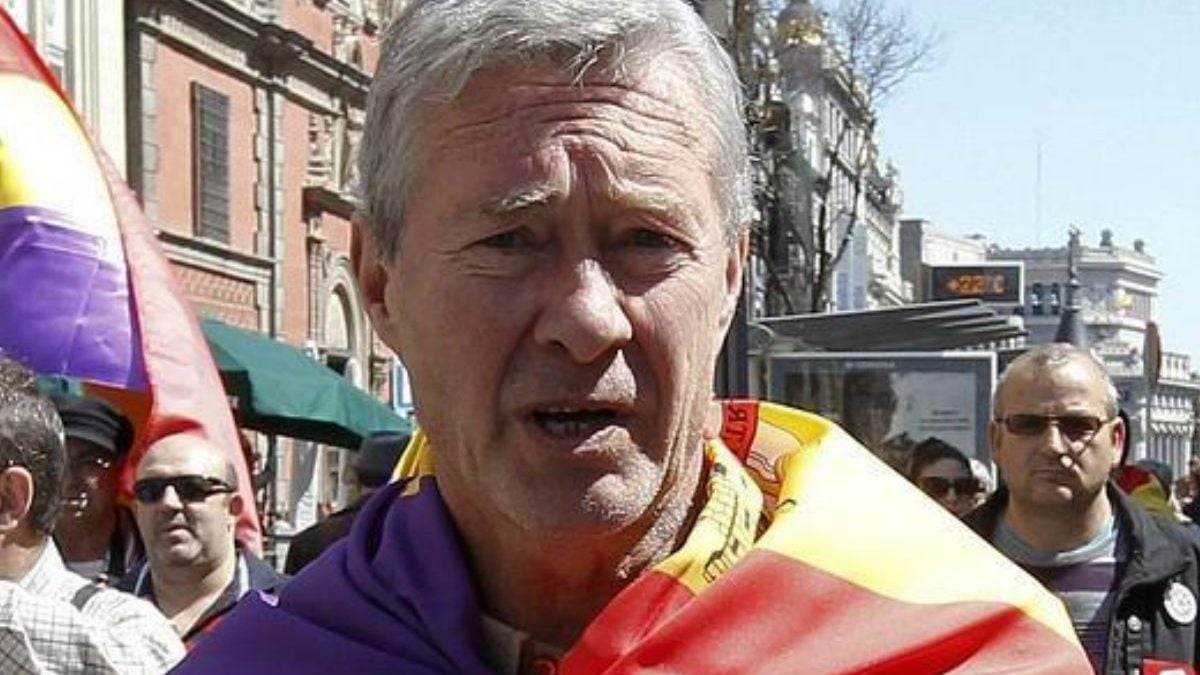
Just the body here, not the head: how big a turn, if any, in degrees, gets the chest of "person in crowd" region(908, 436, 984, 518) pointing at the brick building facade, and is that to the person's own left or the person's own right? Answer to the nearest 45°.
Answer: approximately 135° to the person's own right

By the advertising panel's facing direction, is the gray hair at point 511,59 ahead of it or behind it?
ahead

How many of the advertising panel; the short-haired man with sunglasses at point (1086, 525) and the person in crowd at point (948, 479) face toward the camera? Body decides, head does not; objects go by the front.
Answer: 3

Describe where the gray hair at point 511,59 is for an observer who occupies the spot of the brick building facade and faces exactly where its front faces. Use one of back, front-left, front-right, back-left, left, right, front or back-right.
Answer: front-right

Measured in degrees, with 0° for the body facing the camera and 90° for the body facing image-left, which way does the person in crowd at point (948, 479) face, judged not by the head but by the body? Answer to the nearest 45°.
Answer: approximately 0°

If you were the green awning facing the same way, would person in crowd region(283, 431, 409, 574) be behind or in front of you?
in front

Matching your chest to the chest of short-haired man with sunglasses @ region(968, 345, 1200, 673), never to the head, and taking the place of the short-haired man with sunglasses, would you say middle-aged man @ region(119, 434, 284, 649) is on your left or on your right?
on your right

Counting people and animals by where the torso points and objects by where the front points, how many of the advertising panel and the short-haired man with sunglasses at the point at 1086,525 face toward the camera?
2

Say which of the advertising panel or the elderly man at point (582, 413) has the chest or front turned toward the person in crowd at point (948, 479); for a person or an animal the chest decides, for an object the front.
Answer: the advertising panel

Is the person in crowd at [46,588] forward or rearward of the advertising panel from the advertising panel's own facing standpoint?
forward

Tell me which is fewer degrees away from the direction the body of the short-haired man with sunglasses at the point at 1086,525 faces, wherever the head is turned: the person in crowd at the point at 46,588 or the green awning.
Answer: the person in crowd

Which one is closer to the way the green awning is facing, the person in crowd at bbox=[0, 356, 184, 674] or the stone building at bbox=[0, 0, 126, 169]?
the person in crowd
